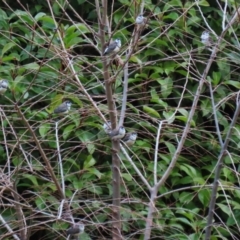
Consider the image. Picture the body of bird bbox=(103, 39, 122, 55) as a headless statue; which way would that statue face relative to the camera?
to the viewer's right

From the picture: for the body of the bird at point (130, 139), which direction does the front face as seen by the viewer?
to the viewer's right

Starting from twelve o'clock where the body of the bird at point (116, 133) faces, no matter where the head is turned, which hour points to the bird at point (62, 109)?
the bird at point (62, 109) is roughly at 6 o'clock from the bird at point (116, 133).
